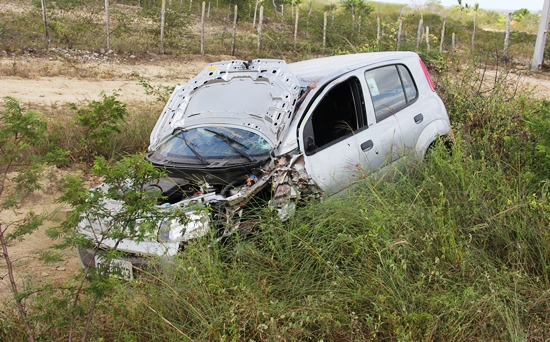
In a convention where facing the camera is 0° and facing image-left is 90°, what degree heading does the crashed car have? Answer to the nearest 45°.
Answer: approximately 45°
